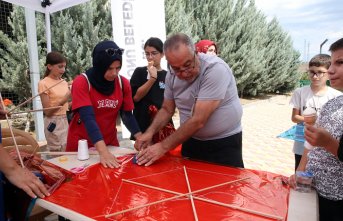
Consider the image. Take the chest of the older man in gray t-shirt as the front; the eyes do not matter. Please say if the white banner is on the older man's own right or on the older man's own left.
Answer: on the older man's own right

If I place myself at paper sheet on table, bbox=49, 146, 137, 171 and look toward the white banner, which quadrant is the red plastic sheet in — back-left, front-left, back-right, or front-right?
back-right

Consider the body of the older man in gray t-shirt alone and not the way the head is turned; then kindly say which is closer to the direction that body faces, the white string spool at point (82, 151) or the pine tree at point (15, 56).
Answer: the white string spool

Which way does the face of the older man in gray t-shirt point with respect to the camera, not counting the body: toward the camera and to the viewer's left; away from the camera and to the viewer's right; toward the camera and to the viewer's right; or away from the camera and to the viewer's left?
toward the camera and to the viewer's left

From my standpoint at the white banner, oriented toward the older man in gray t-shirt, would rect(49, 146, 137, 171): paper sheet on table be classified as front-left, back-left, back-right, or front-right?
front-right

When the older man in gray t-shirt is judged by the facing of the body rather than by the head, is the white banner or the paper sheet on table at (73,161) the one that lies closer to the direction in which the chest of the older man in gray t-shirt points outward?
the paper sheet on table

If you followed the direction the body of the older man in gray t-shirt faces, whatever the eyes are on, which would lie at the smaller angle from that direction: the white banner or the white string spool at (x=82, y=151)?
the white string spool

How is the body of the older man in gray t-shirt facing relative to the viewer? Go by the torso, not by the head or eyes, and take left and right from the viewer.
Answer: facing the viewer and to the left of the viewer

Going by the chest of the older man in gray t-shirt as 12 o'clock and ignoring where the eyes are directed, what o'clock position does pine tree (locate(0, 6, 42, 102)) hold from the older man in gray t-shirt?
The pine tree is roughly at 3 o'clock from the older man in gray t-shirt.

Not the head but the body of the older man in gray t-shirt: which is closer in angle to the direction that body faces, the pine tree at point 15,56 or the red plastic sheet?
the red plastic sheet

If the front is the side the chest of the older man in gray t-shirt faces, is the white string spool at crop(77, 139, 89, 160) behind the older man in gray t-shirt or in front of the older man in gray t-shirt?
in front
